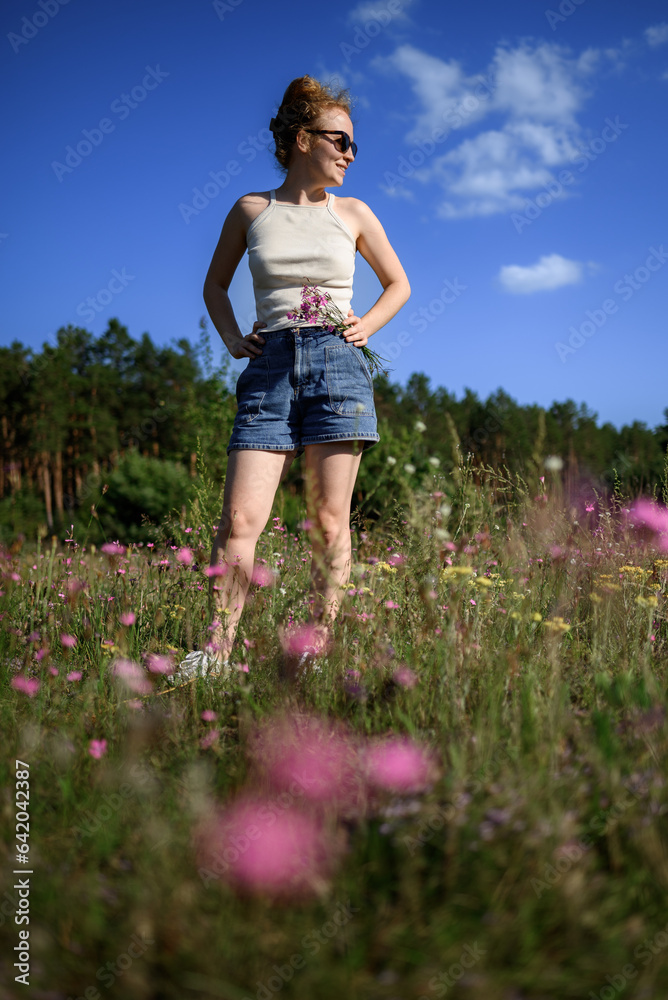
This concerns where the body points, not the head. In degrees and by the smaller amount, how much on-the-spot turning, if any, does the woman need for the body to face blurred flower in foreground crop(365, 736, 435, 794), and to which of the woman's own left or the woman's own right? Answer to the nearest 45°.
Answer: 0° — they already face it

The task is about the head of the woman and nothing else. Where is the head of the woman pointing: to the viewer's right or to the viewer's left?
to the viewer's right

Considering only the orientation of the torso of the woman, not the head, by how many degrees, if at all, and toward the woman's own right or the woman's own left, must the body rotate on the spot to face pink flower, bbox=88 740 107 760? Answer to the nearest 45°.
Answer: approximately 45° to the woman's own right

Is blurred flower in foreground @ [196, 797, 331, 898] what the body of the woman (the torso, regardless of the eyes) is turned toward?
yes

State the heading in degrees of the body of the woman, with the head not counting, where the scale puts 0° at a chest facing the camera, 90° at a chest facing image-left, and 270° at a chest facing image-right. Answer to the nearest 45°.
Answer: approximately 0°
